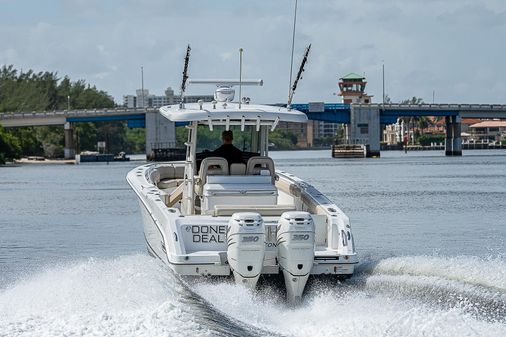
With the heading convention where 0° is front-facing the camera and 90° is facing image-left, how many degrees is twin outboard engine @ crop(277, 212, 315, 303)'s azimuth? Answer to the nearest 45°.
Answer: approximately 180°

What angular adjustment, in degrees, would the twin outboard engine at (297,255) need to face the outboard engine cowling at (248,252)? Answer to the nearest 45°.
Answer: approximately 90° to its left
